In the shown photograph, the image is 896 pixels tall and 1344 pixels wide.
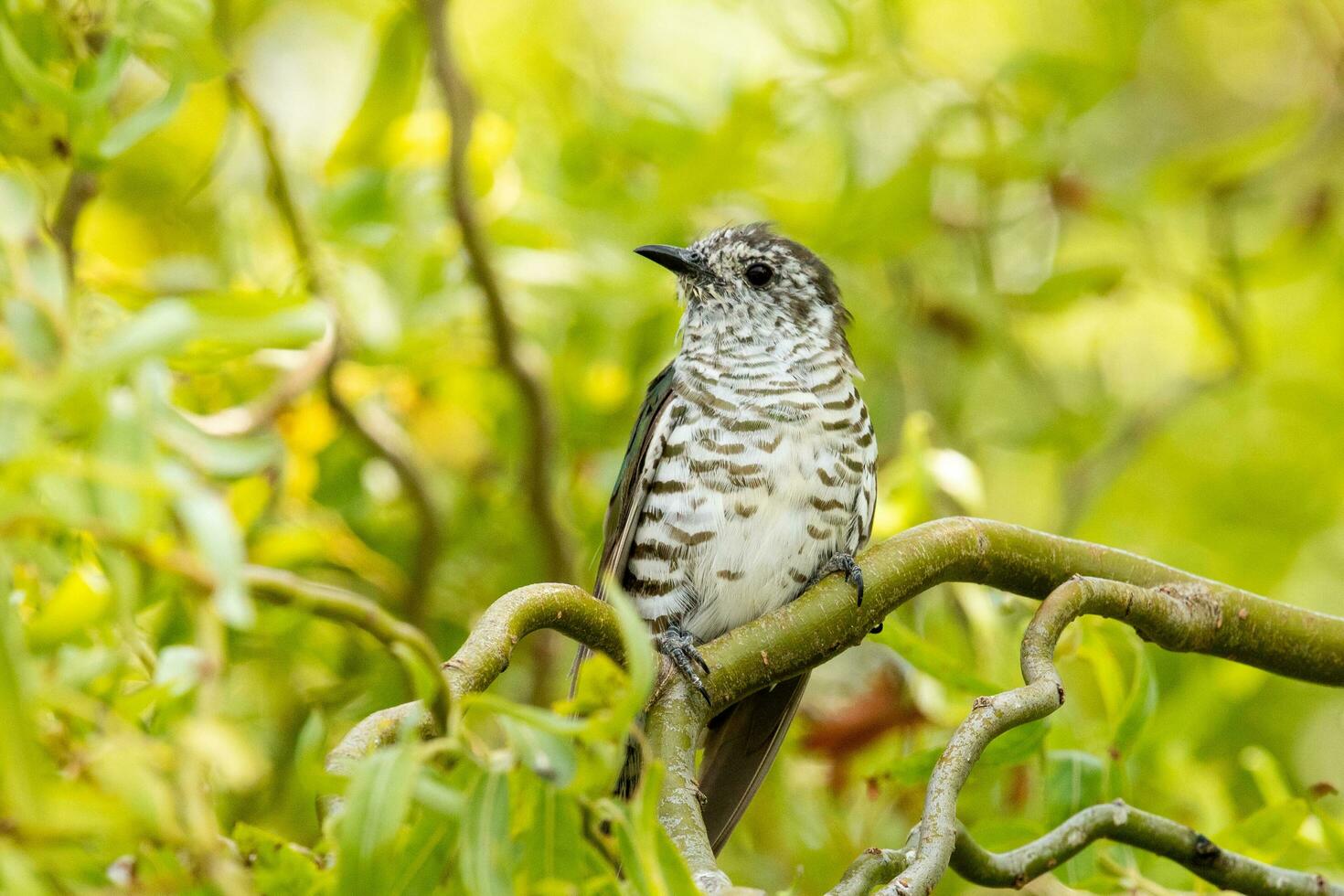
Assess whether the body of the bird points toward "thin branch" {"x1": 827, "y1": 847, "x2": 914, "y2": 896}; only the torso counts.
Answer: yes

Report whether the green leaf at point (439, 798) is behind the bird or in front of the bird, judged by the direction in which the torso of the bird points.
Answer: in front

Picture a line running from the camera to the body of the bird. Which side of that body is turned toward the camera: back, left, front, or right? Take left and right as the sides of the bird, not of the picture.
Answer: front

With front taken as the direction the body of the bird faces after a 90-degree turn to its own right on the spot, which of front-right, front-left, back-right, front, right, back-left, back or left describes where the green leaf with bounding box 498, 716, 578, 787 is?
left

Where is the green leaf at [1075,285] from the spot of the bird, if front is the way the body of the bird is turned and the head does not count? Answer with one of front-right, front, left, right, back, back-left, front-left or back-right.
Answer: back-left

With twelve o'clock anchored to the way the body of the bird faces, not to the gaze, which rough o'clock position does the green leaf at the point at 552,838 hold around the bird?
The green leaf is roughly at 12 o'clock from the bird.

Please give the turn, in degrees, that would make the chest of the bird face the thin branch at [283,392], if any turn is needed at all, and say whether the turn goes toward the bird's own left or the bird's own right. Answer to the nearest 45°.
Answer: approximately 90° to the bird's own right

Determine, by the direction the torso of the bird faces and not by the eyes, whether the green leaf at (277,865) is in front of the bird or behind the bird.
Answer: in front
